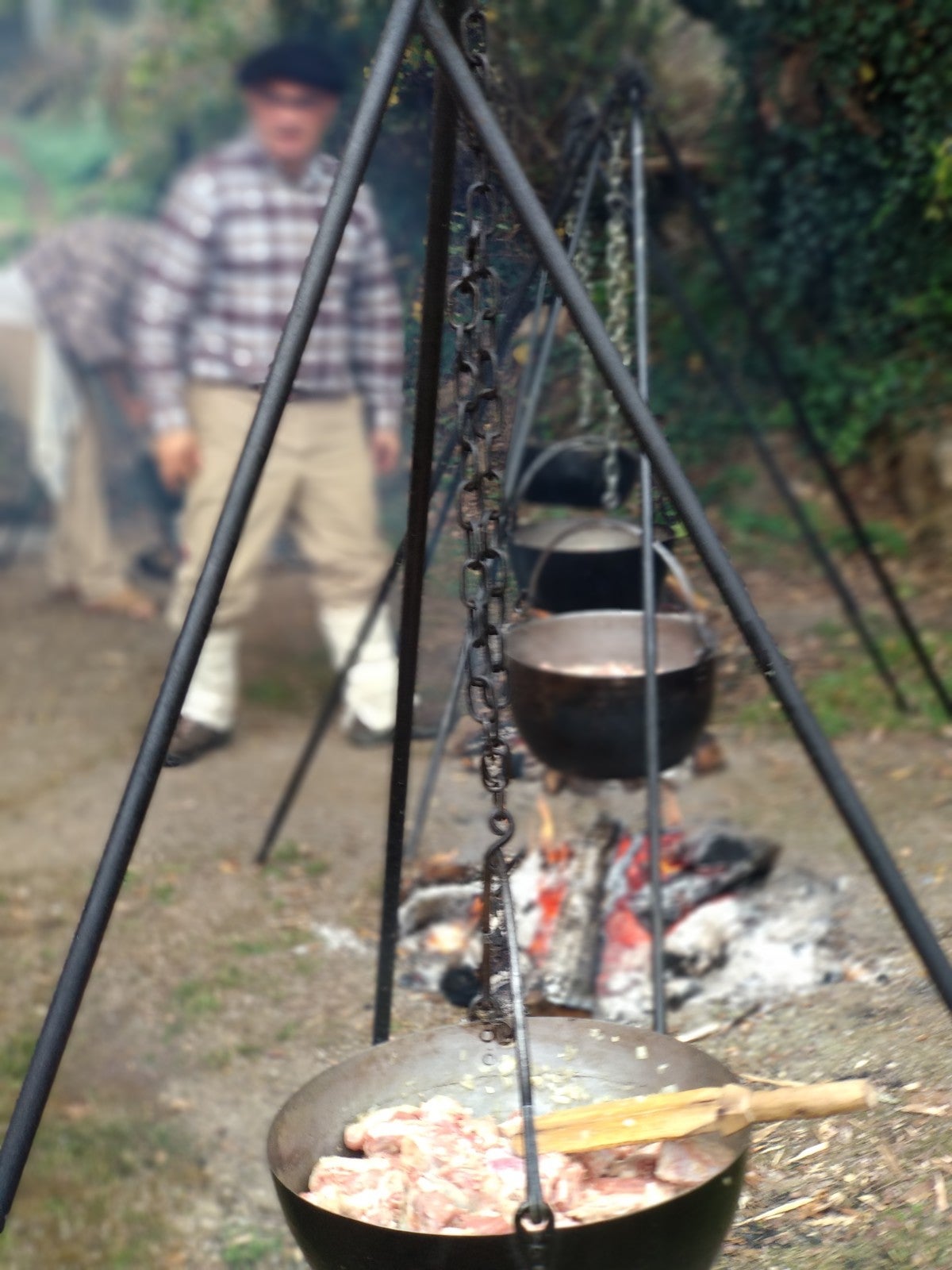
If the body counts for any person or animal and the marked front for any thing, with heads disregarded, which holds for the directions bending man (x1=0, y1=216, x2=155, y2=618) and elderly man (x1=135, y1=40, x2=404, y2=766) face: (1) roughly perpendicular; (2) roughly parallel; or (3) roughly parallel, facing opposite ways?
roughly perpendicular

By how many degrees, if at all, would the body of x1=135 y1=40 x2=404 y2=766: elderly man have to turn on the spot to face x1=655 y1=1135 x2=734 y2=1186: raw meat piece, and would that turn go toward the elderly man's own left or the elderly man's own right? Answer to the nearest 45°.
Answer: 0° — they already face it

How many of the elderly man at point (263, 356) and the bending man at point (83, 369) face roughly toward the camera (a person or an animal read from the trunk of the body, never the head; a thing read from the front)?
1

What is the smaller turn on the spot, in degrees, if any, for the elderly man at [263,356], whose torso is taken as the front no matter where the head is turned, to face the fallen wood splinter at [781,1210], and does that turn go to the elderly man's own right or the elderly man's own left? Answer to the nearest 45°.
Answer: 0° — they already face it

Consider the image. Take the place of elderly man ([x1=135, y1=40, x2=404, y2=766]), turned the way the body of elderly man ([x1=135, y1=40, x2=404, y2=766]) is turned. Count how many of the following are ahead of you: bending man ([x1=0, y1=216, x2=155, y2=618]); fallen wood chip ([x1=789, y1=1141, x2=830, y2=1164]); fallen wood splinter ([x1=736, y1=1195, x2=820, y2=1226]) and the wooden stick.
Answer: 3

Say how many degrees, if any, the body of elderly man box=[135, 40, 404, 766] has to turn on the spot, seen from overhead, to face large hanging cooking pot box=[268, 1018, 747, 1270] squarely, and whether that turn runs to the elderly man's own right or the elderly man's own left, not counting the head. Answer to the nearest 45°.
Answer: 0° — they already face it

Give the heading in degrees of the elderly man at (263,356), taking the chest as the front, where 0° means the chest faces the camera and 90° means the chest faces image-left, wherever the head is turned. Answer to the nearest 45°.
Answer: approximately 0°
